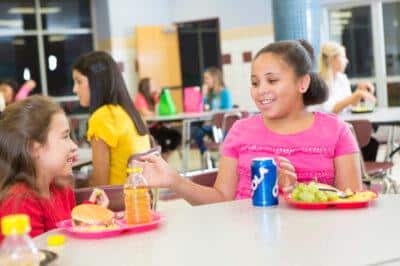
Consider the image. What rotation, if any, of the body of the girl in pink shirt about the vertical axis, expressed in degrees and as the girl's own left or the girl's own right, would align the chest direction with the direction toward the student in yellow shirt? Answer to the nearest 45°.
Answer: approximately 90° to the girl's own right

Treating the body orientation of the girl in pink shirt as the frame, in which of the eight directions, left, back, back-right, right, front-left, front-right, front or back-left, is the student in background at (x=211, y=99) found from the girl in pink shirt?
back-right

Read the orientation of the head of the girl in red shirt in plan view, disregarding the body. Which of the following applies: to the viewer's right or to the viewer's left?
to the viewer's right

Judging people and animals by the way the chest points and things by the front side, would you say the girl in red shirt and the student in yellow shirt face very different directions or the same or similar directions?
very different directions

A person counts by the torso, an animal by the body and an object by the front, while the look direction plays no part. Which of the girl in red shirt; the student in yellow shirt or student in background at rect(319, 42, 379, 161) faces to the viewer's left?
the student in yellow shirt

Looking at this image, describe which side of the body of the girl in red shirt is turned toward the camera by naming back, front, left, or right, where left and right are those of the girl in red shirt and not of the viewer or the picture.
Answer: right

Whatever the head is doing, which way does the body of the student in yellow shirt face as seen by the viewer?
to the viewer's left
